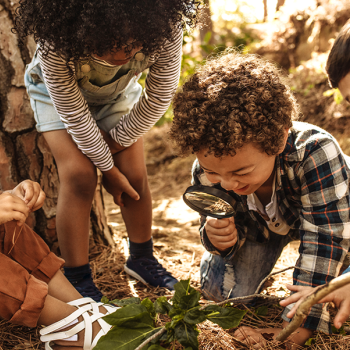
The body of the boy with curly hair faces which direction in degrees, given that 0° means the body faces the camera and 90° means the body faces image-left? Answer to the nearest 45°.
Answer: approximately 45°

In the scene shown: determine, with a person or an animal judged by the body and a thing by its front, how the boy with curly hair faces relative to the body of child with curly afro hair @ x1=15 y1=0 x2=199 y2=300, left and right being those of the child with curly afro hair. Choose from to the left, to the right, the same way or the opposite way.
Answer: to the right

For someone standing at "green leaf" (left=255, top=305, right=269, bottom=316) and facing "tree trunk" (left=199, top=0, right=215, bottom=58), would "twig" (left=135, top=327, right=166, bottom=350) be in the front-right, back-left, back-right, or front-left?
back-left
